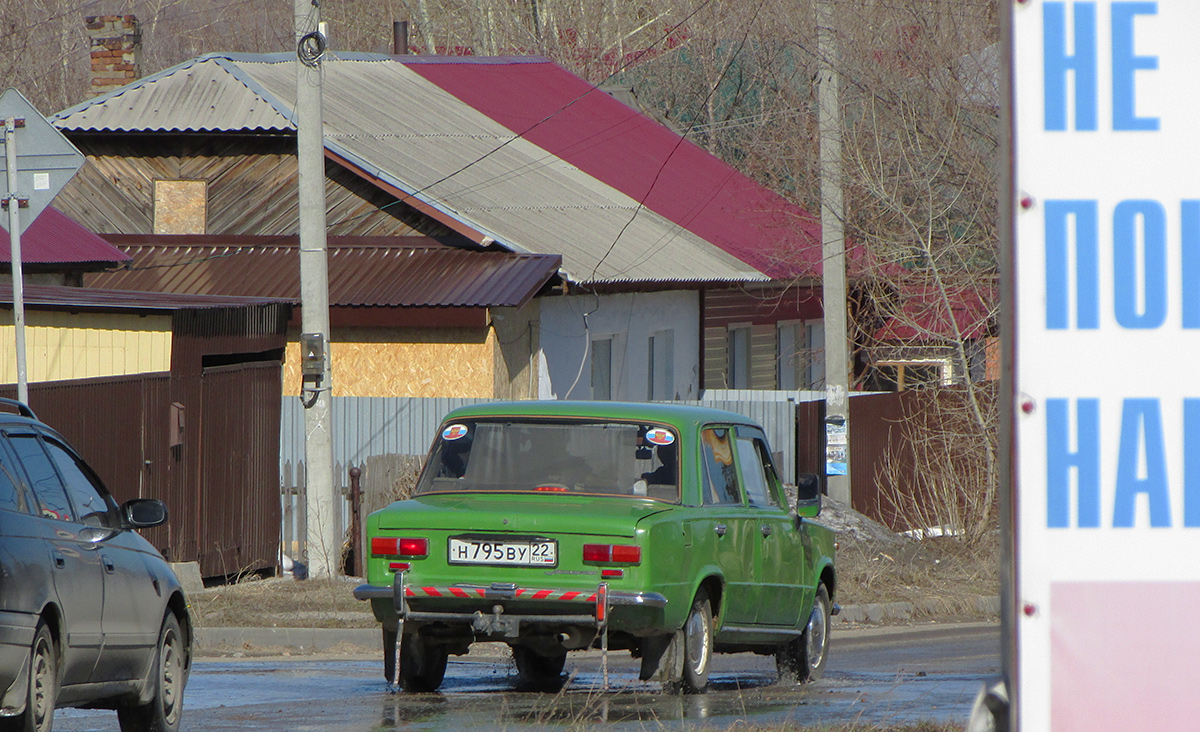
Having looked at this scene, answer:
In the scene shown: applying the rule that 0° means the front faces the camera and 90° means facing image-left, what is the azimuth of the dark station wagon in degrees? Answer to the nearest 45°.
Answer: approximately 225°

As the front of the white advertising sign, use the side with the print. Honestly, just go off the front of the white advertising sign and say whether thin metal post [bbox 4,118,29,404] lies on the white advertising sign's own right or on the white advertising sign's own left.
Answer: on the white advertising sign's own right

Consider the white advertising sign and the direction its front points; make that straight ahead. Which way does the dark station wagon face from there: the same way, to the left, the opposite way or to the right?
the opposite way

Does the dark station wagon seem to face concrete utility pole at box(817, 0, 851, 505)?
yes

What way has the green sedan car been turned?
away from the camera

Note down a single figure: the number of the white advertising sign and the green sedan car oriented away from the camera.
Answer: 1

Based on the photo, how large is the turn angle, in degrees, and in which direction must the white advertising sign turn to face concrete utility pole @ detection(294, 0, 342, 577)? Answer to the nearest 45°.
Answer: approximately 135° to its right

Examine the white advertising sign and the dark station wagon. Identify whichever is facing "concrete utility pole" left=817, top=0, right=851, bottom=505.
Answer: the dark station wagon

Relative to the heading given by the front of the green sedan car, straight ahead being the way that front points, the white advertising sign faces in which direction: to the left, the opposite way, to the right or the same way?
the opposite way

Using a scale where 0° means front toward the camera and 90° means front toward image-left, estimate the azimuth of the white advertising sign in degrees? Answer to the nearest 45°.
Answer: approximately 0°

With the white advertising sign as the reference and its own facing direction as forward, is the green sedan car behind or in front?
behind
